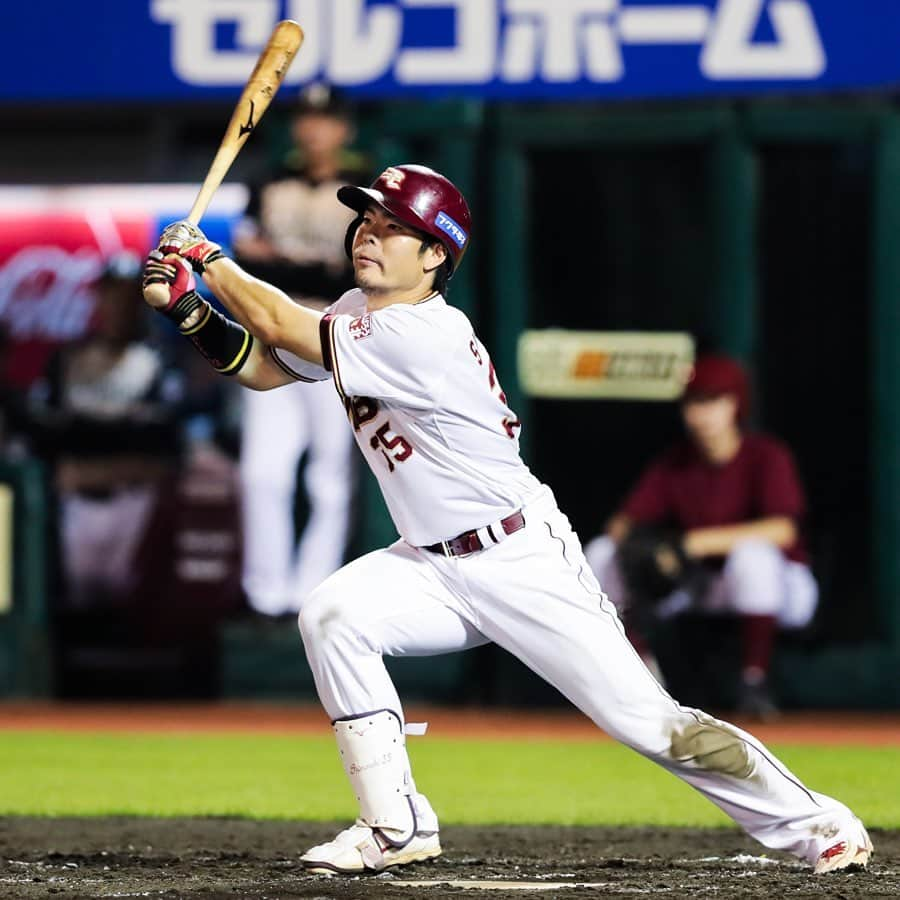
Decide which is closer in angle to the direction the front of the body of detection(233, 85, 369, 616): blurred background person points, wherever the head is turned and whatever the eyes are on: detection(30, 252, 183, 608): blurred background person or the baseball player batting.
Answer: the baseball player batting

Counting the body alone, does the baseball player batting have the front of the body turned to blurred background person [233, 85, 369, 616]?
no

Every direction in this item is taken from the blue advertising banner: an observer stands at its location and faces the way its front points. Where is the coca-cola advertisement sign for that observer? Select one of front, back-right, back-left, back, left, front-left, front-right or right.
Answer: back-right

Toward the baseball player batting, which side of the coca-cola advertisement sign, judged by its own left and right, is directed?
front

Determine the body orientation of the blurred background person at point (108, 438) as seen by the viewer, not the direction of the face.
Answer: toward the camera

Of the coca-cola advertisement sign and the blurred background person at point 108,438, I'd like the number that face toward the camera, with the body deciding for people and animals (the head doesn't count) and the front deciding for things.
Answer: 2

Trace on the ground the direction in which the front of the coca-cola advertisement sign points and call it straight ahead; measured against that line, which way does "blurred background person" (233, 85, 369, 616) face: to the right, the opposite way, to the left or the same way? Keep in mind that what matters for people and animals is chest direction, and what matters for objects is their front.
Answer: the same way

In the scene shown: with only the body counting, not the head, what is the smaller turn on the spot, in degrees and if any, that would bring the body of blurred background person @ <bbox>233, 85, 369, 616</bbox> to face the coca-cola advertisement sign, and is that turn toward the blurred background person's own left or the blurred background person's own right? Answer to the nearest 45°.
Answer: approximately 135° to the blurred background person's own right

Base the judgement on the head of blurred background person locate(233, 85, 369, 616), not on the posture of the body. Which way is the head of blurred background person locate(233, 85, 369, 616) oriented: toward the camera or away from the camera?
toward the camera

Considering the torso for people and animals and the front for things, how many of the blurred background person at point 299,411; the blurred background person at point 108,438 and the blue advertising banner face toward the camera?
3

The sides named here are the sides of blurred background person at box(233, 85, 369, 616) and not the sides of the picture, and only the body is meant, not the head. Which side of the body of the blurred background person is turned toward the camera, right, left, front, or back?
front

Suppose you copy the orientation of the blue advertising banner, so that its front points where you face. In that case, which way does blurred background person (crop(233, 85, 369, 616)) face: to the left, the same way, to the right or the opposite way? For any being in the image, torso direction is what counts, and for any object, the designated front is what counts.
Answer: the same way

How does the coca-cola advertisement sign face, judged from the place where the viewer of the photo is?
facing the viewer

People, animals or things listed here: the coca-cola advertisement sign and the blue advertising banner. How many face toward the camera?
2

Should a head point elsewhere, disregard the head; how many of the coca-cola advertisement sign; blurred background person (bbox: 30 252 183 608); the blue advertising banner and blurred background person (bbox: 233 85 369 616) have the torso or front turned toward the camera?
4

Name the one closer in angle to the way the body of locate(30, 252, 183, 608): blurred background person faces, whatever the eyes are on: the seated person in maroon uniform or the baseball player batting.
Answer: the baseball player batting

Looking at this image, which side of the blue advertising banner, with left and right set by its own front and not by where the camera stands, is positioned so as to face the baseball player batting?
front
